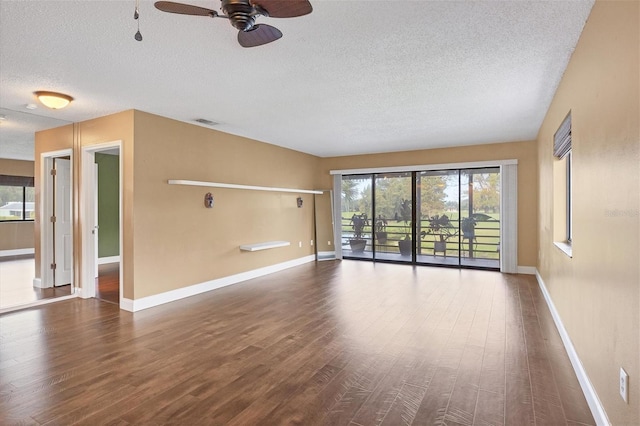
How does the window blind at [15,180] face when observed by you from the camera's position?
facing the viewer

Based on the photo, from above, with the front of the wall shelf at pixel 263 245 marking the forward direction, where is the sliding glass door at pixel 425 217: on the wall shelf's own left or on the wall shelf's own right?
on the wall shelf's own left

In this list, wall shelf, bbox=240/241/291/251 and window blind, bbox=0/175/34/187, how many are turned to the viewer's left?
0

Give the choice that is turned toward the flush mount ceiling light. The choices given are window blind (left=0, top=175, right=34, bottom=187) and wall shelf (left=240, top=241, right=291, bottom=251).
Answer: the window blind

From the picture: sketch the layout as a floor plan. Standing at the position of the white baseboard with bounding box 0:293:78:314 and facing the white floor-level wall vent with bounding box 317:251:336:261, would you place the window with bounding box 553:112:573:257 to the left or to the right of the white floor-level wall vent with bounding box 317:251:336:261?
right

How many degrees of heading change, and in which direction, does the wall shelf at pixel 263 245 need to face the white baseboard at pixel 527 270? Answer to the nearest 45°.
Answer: approximately 45° to its left

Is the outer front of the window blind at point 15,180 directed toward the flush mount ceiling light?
yes

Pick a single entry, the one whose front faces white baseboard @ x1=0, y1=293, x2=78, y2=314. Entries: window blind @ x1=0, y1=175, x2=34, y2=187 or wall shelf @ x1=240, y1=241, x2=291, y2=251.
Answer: the window blind

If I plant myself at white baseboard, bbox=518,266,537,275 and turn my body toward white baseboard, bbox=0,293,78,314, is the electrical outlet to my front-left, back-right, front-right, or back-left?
front-left

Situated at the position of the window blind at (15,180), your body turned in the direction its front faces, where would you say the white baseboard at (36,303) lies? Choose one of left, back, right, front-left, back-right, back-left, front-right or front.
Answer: front

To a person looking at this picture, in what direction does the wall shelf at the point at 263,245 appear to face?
facing the viewer and to the right of the viewer

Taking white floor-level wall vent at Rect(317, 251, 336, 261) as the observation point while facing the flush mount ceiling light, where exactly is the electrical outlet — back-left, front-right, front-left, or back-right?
front-left

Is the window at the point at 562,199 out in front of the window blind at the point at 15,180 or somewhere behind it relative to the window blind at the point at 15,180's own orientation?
in front

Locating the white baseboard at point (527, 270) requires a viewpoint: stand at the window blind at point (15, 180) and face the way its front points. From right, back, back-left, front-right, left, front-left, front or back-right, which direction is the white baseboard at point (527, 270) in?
front-left

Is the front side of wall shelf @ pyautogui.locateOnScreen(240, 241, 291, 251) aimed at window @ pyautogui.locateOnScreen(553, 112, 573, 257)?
yes

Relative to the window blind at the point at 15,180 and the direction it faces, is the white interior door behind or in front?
in front

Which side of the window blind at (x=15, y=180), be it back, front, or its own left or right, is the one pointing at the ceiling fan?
front
